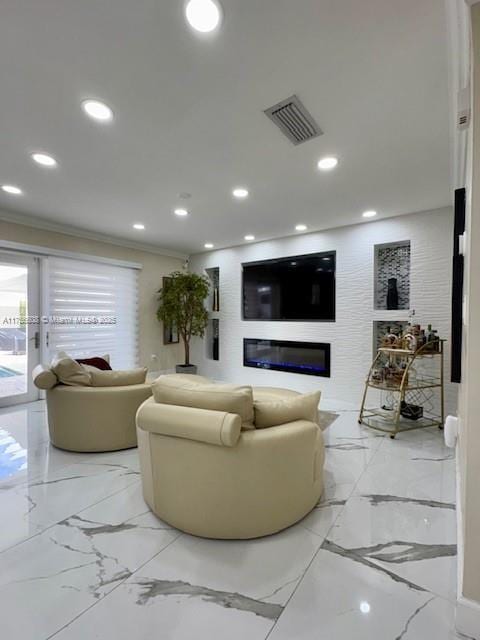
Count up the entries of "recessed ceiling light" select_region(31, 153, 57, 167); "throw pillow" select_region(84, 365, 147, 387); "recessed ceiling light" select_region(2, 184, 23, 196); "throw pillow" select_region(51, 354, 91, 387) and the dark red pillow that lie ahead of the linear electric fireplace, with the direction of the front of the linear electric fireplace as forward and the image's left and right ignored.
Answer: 5

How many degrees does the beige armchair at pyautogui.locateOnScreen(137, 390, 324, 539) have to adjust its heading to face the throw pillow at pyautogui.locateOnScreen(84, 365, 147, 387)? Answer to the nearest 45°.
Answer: approximately 90° to its left

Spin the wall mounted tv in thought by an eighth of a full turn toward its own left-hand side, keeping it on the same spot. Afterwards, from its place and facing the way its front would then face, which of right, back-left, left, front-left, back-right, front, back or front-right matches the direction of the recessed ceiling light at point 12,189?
front-right

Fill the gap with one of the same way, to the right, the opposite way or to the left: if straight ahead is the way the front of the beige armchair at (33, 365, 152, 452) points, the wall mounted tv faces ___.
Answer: the opposite way

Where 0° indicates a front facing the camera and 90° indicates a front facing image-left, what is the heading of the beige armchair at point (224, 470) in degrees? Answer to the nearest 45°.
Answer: approximately 225°

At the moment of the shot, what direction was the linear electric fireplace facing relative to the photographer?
facing the viewer and to the left of the viewer

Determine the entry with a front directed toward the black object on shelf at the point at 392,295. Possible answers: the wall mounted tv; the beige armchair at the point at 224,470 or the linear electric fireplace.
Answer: the beige armchair

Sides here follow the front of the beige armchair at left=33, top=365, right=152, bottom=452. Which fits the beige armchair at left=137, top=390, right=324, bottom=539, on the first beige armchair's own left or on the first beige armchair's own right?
on the first beige armchair's own right

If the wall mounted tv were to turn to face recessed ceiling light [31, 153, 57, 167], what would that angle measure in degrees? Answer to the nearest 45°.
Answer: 0° — it already faces it

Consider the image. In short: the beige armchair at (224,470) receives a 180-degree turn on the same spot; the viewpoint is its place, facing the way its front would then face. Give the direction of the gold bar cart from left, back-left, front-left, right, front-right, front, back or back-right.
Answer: back

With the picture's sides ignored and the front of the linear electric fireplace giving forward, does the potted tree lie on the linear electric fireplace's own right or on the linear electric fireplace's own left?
on the linear electric fireplace's own right

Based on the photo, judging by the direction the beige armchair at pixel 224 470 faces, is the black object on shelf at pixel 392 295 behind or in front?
in front

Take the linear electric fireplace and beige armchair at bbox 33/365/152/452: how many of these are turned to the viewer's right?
1
